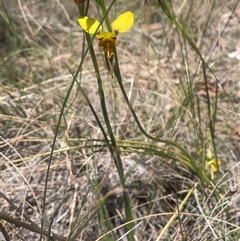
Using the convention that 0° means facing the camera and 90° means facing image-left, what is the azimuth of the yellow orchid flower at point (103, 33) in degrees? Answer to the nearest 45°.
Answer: approximately 0°
